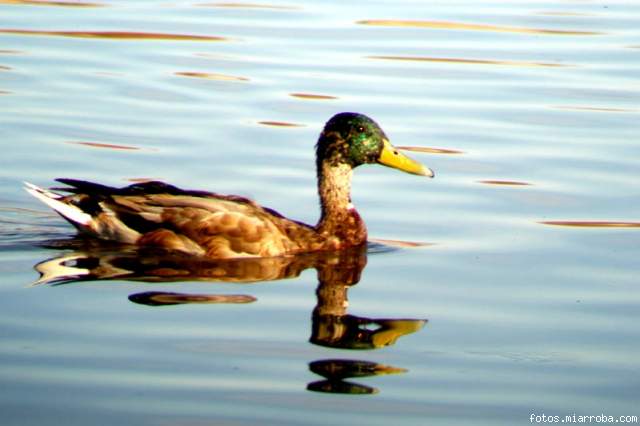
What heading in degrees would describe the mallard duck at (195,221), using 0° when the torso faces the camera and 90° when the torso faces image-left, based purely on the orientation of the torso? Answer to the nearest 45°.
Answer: approximately 270°
